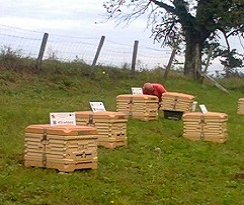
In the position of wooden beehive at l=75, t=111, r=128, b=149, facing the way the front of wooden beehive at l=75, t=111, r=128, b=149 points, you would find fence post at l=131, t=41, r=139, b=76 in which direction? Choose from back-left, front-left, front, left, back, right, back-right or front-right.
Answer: back-left

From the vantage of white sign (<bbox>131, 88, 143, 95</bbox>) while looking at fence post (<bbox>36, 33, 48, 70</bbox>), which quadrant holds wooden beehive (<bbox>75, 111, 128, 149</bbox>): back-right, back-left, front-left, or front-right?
back-left

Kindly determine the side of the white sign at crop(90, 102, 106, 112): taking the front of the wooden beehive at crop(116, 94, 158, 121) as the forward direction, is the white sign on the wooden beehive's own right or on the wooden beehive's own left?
on the wooden beehive's own right

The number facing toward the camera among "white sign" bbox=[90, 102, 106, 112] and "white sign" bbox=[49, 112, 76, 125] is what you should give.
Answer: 2

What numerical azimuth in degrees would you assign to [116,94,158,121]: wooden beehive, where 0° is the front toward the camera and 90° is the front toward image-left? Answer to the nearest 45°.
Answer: approximately 315°

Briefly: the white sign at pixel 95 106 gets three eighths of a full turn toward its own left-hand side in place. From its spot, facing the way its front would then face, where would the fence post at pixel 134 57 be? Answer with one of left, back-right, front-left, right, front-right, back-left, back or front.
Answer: front-left

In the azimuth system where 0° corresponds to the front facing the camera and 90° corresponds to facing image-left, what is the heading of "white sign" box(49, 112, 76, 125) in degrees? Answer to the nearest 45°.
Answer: approximately 0°

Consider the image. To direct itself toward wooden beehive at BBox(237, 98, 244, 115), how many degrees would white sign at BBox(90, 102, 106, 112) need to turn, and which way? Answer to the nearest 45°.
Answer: approximately 135° to its left

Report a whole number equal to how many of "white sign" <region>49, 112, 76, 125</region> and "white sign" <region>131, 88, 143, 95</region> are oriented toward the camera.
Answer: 2
